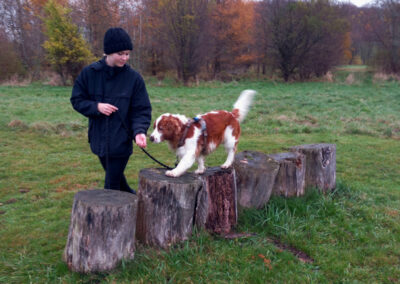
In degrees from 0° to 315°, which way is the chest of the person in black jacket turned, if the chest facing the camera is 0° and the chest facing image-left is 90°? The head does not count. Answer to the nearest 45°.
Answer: approximately 0°

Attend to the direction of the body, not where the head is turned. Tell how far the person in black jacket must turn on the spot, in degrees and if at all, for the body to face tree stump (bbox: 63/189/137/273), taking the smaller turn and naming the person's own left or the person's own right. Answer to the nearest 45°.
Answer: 0° — they already face it

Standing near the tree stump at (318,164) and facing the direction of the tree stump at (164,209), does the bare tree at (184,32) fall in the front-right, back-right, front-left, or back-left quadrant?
back-right

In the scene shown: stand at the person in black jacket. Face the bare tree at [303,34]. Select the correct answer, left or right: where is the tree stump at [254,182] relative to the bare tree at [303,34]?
right

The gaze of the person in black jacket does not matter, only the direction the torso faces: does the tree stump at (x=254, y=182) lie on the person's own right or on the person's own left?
on the person's own left

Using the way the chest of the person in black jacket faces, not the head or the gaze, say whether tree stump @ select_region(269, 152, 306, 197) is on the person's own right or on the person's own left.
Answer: on the person's own left

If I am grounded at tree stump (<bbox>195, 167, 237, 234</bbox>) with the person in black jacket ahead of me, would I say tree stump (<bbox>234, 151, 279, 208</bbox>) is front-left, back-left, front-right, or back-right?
back-right

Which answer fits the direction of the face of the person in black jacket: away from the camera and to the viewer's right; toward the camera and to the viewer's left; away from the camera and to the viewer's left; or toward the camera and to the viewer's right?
toward the camera and to the viewer's right
